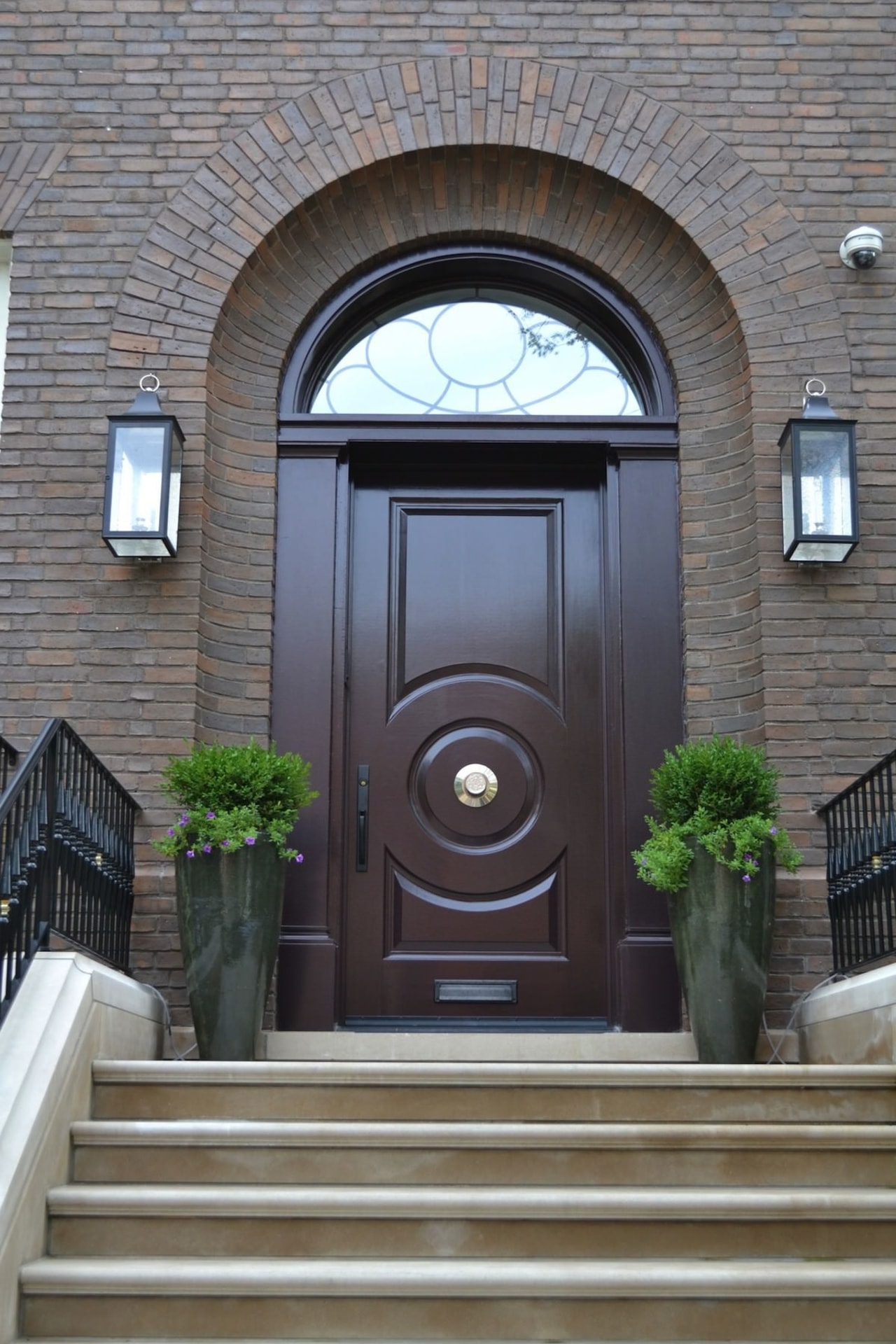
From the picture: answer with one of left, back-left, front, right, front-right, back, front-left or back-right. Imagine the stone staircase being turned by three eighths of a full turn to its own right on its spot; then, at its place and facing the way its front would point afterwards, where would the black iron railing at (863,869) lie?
right

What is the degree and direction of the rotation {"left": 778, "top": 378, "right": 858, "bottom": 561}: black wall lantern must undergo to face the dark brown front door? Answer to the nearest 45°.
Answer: approximately 90° to its right

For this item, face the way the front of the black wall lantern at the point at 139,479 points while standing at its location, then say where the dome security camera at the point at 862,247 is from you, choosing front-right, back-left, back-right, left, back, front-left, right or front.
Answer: left

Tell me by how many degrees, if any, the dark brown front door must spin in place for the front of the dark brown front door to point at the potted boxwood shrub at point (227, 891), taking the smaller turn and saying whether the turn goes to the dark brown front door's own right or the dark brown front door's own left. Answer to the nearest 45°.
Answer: approximately 45° to the dark brown front door's own right

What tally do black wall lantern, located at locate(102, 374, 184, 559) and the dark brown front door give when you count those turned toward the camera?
2

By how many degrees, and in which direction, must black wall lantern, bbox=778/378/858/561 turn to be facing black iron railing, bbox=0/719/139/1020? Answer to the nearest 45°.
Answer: approximately 45° to its right
